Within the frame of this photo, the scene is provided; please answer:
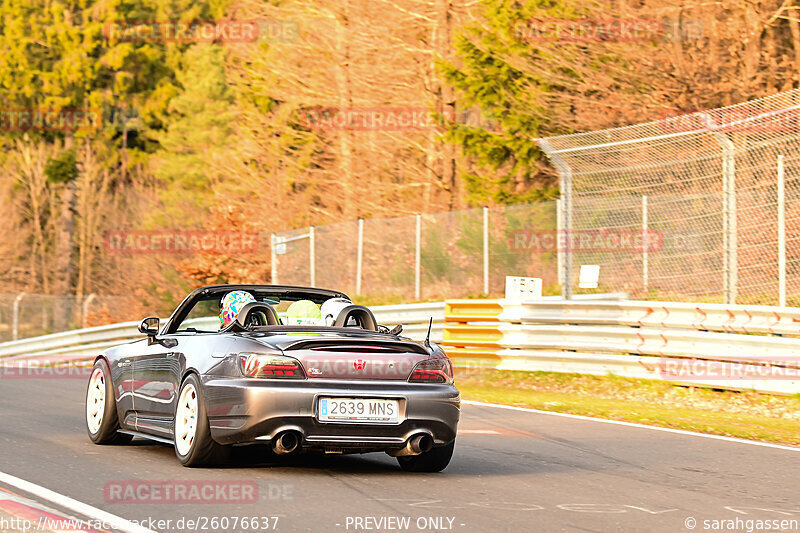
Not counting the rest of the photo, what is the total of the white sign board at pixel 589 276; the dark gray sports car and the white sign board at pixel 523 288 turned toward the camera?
2

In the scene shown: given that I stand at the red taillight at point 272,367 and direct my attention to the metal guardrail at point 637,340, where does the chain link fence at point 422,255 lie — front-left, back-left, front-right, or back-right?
front-left

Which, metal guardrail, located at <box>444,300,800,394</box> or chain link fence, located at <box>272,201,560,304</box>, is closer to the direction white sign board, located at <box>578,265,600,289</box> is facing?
the metal guardrail

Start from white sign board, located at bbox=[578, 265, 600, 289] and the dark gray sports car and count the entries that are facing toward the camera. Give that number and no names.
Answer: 1

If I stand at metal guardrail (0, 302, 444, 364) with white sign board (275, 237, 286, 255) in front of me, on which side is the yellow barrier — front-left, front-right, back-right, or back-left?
front-right

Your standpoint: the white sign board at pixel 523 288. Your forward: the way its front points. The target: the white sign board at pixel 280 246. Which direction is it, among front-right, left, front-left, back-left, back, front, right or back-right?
back-right

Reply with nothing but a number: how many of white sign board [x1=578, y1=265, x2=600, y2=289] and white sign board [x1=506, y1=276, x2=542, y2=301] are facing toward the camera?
2

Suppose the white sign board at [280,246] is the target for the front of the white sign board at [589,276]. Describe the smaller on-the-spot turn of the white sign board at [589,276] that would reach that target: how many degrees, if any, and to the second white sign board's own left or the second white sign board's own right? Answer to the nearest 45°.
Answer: approximately 135° to the second white sign board's own right

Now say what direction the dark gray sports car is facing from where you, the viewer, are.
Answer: facing away from the viewer and to the left of the viewer

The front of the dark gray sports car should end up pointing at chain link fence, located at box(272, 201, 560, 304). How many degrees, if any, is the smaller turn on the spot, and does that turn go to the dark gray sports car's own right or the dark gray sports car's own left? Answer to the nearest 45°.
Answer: approximately 45° to the dark gray sports car's own right

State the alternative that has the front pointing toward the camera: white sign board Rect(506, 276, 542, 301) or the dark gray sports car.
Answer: the white sign board

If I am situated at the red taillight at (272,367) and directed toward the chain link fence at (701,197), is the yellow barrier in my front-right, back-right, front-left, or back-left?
front-left

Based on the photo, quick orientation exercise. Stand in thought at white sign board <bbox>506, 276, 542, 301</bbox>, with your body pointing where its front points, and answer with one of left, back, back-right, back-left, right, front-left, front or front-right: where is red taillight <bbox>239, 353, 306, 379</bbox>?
front

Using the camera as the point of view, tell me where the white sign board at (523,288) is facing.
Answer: facing the viewer

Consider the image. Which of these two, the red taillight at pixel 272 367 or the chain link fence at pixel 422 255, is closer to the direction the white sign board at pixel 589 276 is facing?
the red taillight

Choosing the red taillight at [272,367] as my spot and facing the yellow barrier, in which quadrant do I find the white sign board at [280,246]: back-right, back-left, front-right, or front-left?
front-left
